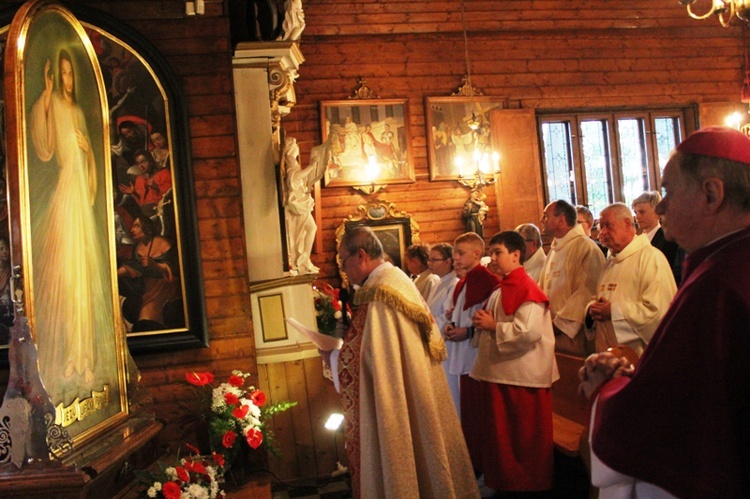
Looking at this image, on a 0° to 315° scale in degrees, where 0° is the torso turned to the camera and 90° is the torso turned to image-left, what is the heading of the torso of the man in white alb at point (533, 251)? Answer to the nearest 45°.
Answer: approximately 90°

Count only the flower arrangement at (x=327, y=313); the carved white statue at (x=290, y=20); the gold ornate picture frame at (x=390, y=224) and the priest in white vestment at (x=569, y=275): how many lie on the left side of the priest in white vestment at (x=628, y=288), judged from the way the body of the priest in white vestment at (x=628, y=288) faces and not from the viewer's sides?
0

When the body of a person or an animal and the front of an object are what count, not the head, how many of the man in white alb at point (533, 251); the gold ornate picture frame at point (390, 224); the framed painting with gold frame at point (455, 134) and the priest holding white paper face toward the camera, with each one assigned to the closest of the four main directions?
2

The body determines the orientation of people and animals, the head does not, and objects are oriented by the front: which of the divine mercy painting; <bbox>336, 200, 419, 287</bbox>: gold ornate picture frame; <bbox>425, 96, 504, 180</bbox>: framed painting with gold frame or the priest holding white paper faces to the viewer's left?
the priest holding white paper

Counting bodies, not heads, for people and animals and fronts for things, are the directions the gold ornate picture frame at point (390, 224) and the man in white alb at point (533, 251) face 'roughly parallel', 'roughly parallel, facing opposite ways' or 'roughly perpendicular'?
roughly perpendicular

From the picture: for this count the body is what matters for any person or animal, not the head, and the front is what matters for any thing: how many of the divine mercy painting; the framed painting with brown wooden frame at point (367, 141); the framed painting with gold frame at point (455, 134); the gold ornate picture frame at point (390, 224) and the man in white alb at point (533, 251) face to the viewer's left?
1

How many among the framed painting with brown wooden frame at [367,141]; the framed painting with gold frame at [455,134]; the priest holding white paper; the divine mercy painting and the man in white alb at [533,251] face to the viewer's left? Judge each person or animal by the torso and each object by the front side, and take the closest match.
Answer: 2

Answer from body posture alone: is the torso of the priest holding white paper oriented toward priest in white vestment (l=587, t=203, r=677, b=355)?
no

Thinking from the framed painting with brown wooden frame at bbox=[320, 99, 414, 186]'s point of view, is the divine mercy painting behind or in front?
in front

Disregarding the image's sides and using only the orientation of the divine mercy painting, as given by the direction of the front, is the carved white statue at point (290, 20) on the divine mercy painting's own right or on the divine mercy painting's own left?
on the divine mercy painting's own left

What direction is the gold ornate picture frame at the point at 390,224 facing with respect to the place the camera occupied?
facing the viewer

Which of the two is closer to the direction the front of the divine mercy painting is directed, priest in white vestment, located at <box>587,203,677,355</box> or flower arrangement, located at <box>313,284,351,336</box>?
the priest in white vestment

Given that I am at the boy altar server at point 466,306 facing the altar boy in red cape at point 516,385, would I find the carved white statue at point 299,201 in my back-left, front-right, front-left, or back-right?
back-right

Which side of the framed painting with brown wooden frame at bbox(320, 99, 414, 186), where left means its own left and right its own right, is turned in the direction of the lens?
front

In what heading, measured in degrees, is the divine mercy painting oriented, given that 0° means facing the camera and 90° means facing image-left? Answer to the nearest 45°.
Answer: approximately 315°

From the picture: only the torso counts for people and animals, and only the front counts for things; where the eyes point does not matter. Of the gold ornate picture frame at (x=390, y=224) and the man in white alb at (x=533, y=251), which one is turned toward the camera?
the gold ornate picture frame
